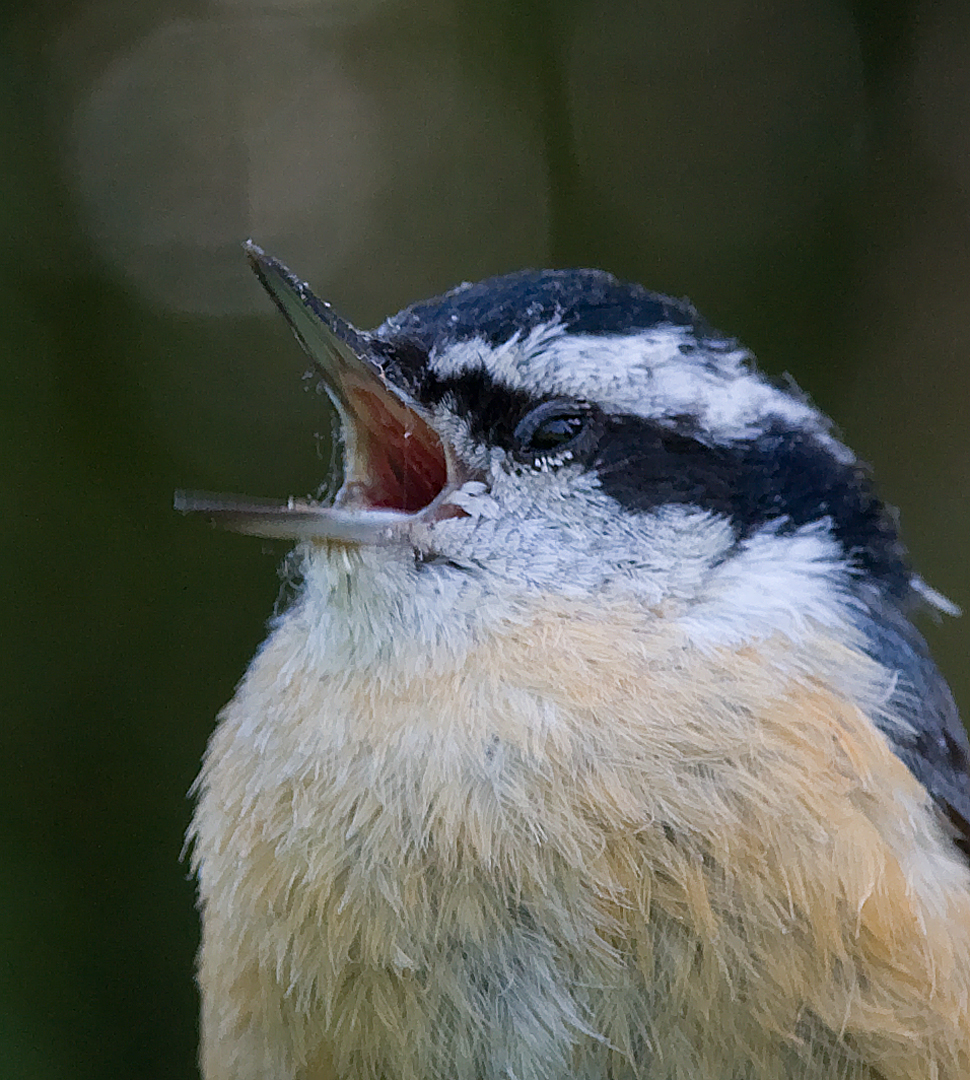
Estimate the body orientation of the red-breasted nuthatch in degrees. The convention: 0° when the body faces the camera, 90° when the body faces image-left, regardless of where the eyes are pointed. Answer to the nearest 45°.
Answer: approximately 45°
